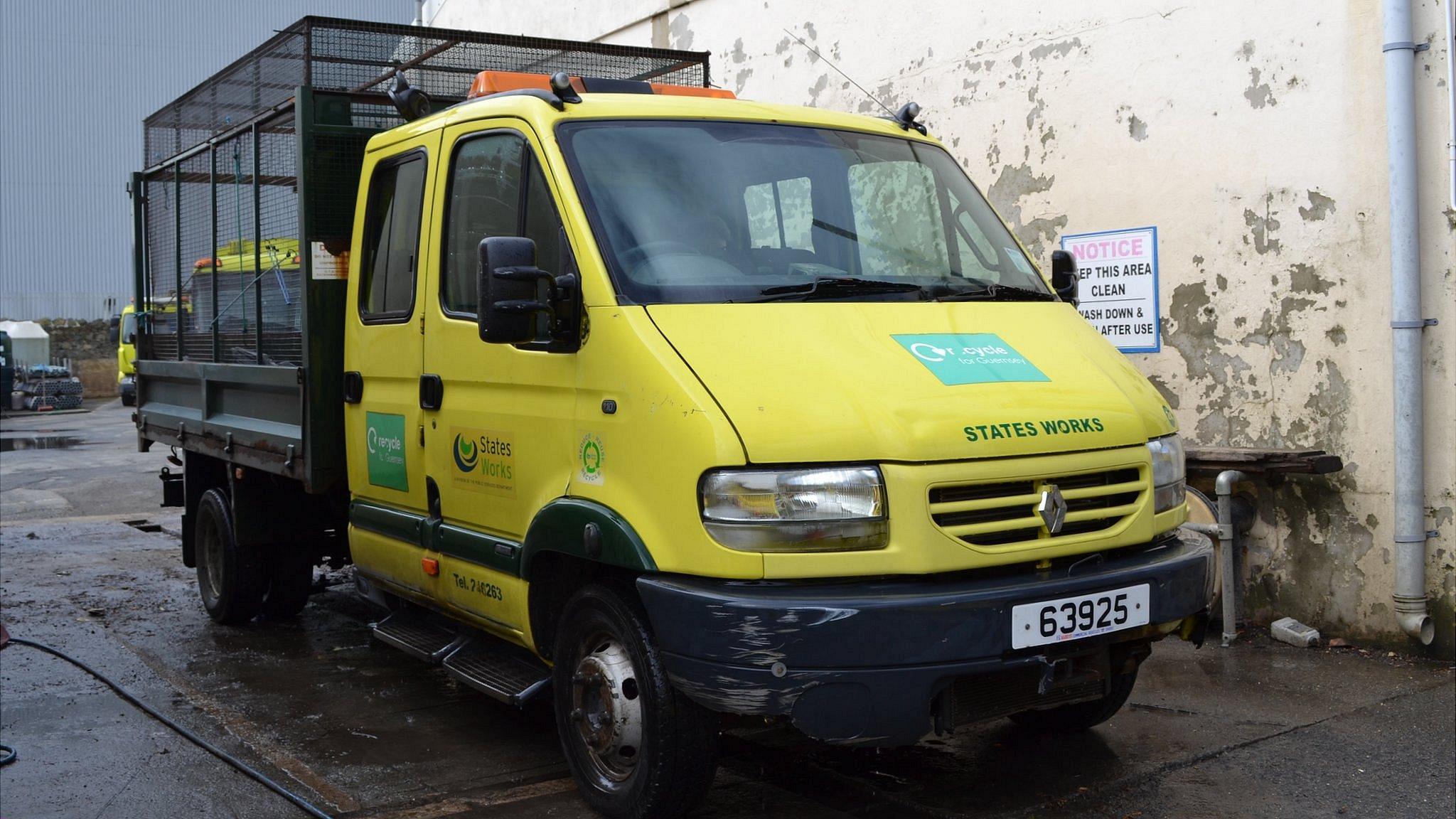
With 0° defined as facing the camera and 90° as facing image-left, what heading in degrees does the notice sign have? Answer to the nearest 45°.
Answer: approximately 45°

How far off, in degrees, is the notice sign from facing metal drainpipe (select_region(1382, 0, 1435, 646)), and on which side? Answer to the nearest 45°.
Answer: approximately 90° to its left

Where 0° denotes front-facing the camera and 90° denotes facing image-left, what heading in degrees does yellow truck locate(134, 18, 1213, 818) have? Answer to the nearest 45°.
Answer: approximately 315°

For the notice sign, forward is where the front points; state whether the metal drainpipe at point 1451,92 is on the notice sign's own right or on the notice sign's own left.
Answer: on the notice sign's own left
